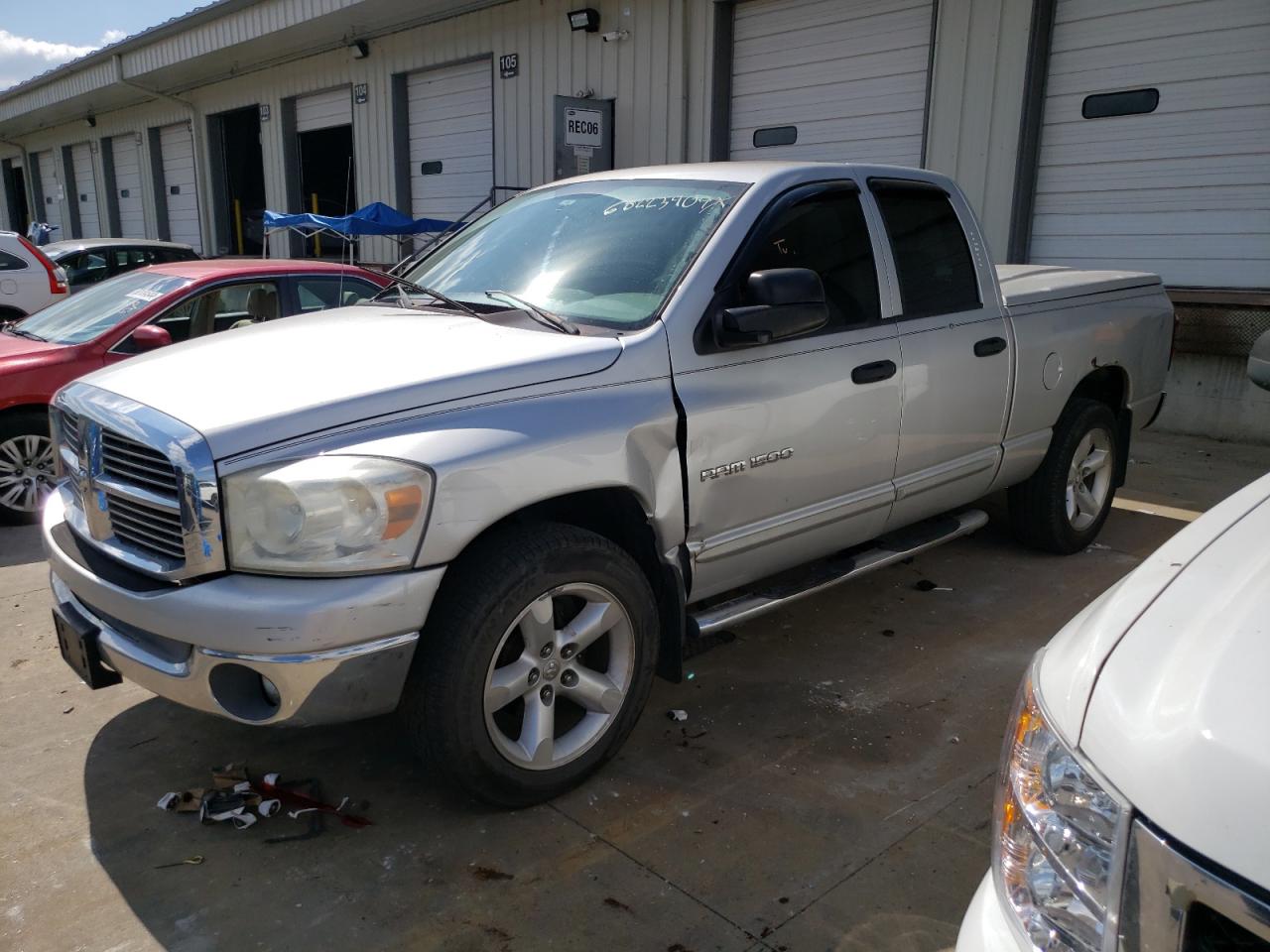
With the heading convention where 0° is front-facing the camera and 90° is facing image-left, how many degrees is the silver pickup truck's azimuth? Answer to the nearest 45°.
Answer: approximately 45°

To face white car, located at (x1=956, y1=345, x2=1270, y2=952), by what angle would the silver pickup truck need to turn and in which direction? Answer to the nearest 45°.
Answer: approximately 90° to its left

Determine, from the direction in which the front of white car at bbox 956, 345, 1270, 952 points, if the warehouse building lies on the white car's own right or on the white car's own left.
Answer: on the white car's own right

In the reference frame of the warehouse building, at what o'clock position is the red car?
The red car is roughly at 12 o'clock from the warehouse building.

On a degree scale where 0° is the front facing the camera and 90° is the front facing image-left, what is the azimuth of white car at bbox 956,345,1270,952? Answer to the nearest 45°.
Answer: approximately 45°

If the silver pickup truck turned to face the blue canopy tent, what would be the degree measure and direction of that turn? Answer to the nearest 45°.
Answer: approximately 135° to its right

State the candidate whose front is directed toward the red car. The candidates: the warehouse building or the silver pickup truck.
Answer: the warehouse building
